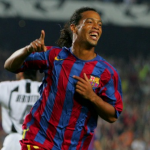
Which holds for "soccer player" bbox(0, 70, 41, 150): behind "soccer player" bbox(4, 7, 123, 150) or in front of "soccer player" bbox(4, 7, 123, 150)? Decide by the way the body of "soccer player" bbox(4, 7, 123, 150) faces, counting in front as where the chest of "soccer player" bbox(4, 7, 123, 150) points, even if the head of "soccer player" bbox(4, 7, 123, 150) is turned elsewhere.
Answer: behind

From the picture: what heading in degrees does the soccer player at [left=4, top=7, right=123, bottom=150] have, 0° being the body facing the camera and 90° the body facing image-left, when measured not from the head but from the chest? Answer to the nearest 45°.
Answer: approximately 315°

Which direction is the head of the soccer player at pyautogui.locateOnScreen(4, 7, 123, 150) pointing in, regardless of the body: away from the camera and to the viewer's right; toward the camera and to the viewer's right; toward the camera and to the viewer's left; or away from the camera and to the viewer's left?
toward the camera and to the viewer's right
